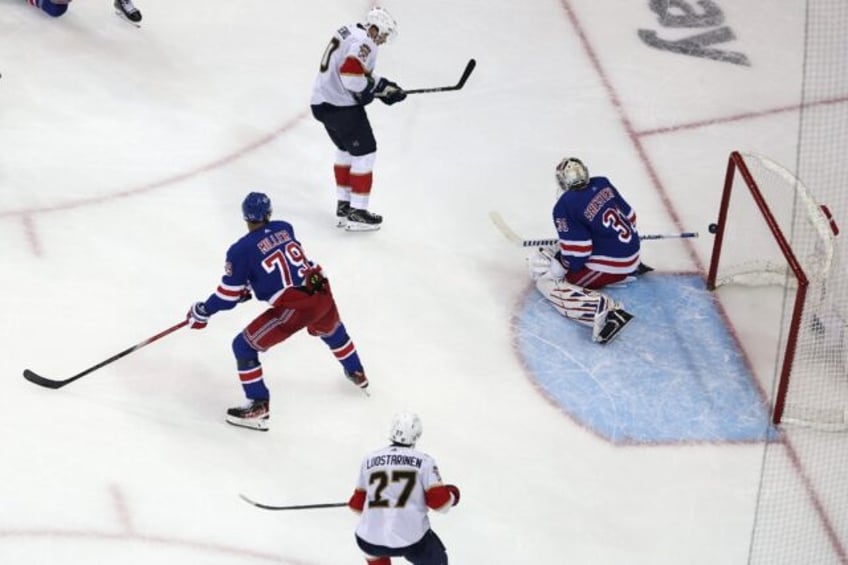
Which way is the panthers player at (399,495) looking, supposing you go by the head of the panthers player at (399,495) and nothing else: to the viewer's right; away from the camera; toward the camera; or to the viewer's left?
away from the camera

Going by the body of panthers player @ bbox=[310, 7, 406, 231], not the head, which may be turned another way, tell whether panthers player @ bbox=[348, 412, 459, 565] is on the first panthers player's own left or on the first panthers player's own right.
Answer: on the first panthers player's own right

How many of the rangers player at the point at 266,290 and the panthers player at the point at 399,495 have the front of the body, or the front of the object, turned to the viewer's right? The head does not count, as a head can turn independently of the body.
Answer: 0

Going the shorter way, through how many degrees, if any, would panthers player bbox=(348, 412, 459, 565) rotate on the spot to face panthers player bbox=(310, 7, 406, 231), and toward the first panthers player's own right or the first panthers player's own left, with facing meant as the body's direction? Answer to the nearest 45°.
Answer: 0° — they already face them

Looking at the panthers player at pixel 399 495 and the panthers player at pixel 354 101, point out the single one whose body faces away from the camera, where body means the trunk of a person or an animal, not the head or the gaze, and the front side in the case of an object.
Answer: the panthers player at pixel 399 495

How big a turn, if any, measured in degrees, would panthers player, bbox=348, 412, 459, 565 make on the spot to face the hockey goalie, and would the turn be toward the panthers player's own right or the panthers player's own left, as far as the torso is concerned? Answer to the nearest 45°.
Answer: approximately 45° to the panthers player's own right

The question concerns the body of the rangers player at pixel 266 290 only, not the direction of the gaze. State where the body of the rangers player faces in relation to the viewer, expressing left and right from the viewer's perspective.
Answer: facing away from the viewer and to the left of the viewer

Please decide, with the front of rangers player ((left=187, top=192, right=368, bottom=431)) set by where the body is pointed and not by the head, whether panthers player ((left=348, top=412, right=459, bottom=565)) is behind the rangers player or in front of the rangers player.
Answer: behind

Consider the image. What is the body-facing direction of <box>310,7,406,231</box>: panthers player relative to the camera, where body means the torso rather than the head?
to the viewer's right

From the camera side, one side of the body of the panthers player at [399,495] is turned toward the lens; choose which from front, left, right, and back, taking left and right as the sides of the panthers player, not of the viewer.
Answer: back

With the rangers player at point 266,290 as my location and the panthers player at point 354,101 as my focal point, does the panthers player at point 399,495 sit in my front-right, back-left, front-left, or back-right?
back-right

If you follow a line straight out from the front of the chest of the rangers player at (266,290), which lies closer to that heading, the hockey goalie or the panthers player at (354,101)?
the panthers player

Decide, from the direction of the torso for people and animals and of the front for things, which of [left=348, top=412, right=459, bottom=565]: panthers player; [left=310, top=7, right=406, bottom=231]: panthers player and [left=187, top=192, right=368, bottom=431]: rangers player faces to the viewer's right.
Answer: [left=310, top=7, right=406, bottom=231]: panthers player
